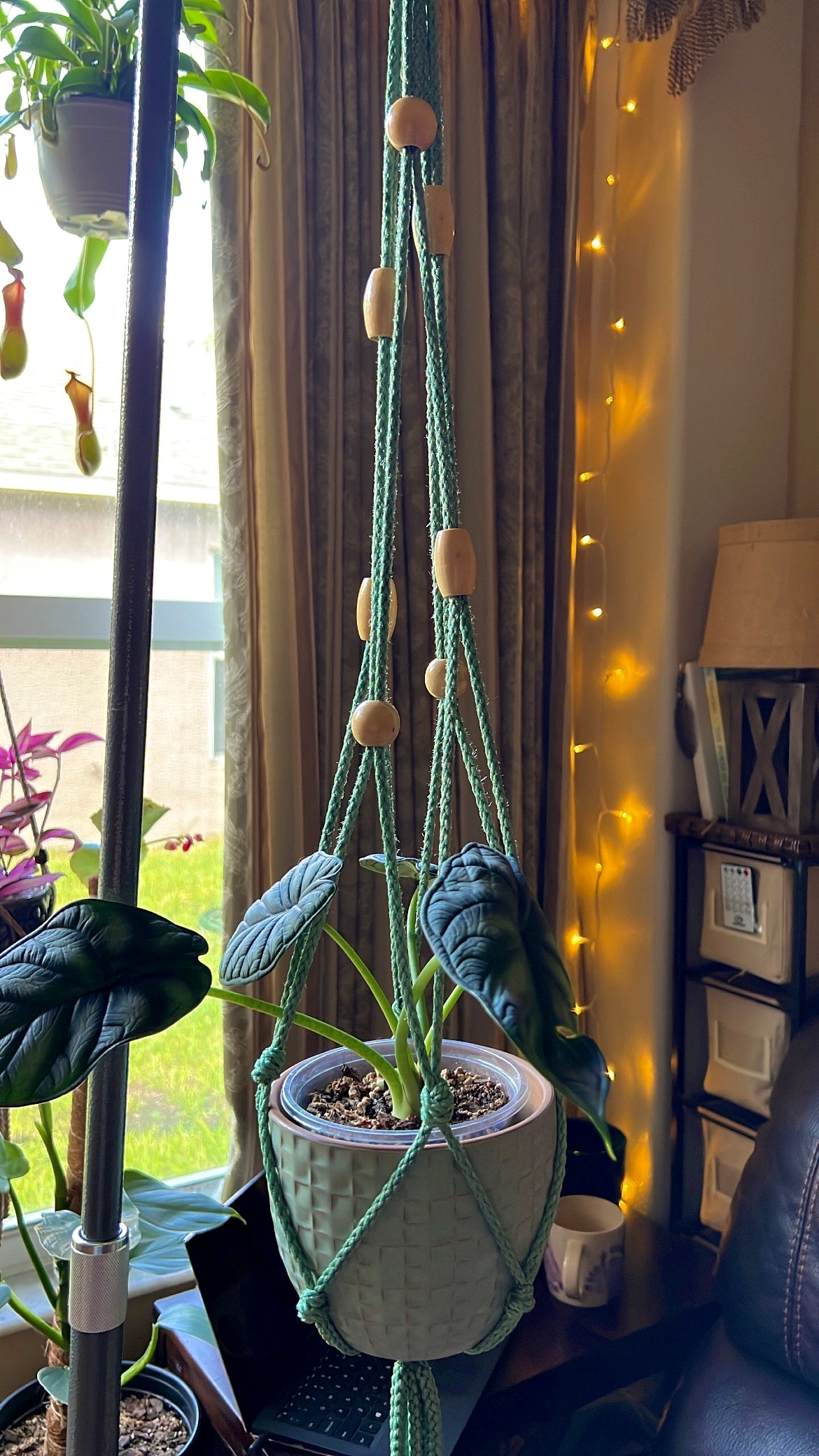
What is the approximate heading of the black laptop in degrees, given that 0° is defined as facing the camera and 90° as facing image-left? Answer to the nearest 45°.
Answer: approximately 315°

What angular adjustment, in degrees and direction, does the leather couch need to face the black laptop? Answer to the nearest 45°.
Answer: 0° — it already faces it

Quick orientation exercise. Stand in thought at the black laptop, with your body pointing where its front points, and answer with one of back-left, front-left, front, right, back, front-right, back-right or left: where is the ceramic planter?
front-right

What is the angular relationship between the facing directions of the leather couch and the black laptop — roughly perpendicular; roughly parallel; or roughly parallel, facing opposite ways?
roughly perpendicular

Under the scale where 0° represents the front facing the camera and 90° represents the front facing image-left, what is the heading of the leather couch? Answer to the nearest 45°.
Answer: approximately 45°
